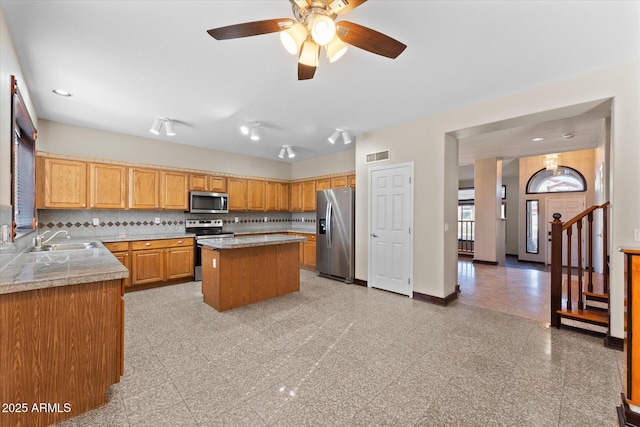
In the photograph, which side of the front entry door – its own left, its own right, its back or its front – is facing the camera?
front

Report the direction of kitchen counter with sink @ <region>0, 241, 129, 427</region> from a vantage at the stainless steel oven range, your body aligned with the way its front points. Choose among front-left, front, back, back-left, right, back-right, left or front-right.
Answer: front-right

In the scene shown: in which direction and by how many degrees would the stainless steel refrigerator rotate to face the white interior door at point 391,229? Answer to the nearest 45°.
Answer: approximately 90° to its left

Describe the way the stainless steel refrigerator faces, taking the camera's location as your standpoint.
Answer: facing the viewer and to the left of the viewer

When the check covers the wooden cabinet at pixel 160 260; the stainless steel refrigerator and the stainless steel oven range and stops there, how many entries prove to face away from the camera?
0

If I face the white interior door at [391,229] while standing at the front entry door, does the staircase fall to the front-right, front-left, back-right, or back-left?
front-left

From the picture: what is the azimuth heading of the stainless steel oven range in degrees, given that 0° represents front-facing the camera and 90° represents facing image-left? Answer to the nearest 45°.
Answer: approximately 315°

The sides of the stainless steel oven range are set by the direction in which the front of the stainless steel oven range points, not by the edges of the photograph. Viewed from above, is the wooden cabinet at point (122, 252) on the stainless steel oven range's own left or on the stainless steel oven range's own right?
on the stainless steel oven range's own right

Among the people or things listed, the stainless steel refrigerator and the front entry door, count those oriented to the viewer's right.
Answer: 0

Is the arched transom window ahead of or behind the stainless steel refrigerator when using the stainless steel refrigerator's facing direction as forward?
behind

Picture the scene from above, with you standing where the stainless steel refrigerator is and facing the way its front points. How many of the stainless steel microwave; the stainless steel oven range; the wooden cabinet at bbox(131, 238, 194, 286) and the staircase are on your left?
1

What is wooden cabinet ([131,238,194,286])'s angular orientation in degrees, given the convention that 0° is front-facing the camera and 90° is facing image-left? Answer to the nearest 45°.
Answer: approximately 315°

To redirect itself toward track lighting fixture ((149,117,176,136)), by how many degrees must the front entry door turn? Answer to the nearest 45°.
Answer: approximately 45° to its right
